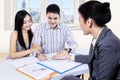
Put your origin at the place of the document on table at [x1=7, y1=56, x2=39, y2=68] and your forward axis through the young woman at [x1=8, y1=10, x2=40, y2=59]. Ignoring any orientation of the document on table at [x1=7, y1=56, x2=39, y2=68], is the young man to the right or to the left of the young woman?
right

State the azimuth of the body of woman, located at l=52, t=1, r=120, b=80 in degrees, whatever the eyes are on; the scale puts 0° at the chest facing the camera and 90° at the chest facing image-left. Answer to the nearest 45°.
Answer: approximately 90°

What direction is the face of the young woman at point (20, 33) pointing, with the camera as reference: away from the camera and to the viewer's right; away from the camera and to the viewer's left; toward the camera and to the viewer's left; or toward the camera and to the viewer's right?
toward the camera and to the viewer's right

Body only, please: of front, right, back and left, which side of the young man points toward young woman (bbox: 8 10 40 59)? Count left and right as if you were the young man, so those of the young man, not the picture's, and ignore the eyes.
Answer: right

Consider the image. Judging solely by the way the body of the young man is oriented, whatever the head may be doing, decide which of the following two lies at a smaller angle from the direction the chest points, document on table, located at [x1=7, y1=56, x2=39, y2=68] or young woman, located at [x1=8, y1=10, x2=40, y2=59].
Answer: the document on table

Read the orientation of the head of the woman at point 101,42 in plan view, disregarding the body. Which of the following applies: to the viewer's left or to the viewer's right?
to the viewer's left

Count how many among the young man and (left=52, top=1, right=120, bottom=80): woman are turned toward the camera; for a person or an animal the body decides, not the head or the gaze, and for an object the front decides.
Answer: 1

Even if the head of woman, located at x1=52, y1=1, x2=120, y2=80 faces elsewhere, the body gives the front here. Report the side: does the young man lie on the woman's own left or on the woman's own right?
on the woman's own right

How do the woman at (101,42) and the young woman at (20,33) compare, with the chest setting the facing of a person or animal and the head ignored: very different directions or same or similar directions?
very different directions

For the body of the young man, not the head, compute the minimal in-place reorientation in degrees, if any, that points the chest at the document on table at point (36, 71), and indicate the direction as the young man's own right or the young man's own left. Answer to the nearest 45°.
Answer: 0° — they already face it

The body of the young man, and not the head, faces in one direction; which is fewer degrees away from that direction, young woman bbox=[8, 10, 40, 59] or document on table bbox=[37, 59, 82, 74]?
the document on table

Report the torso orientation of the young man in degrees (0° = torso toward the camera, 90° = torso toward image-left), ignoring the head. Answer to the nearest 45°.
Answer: approximately 0°

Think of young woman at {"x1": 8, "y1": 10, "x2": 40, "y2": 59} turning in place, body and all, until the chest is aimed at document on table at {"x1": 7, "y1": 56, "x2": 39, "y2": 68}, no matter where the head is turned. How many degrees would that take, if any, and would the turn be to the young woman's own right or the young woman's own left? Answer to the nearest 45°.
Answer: approximately 45° to the young woman's own right

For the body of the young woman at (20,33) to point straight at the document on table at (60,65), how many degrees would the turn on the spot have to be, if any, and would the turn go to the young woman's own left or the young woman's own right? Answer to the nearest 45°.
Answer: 0° — they already face it
